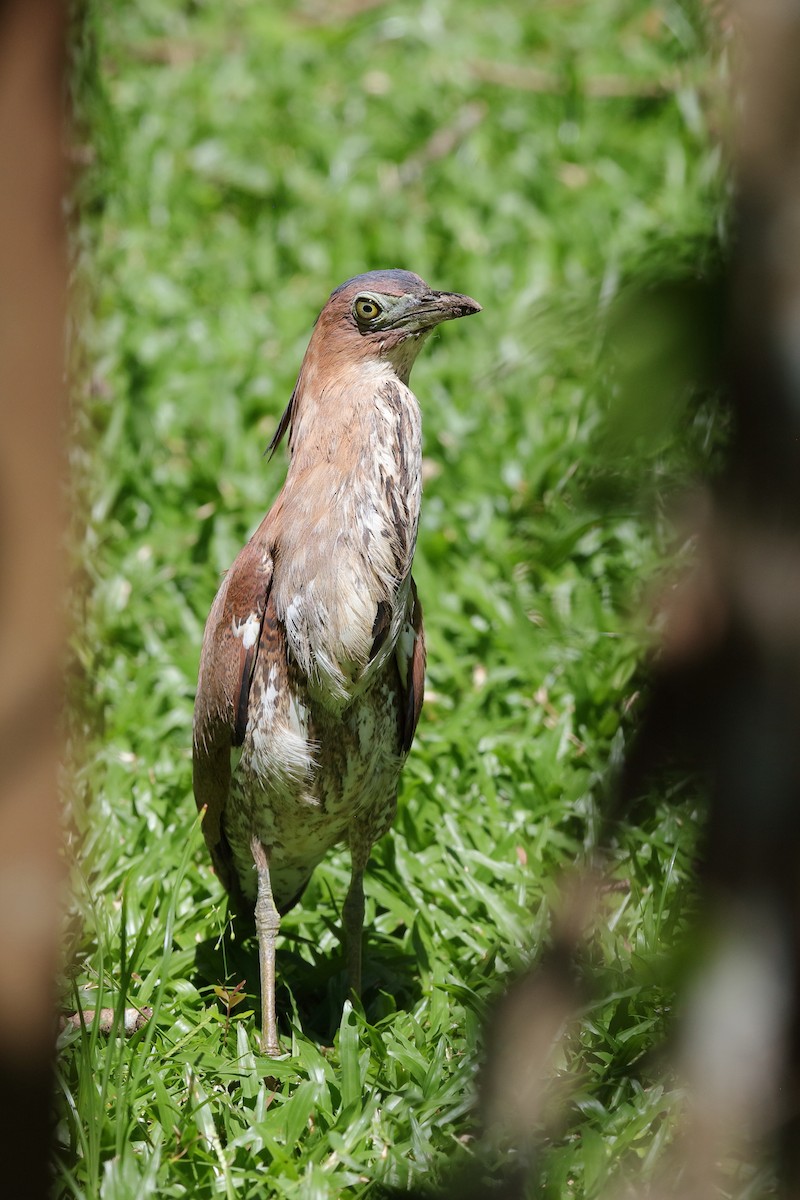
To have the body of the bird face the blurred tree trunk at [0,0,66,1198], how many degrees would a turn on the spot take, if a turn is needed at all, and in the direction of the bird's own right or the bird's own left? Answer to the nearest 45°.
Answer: approximately 45° to the bird's own right

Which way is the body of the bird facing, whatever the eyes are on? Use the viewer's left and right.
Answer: facing the viewer and to the right of the viewer
